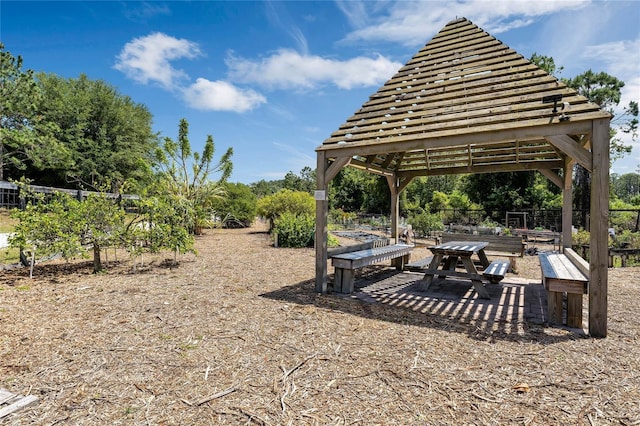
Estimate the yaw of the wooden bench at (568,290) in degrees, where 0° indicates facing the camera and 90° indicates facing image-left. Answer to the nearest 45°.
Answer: approximately 90°

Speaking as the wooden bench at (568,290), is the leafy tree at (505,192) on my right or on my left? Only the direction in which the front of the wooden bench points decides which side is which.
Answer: on my right

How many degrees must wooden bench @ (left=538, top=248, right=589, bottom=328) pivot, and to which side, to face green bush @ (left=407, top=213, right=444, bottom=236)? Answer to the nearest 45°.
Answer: approximately 45° to its right

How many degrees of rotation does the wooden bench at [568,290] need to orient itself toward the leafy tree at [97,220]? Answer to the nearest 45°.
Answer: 0° — it already faces it

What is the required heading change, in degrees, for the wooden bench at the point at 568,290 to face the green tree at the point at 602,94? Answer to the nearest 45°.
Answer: approximately 90° to its right
